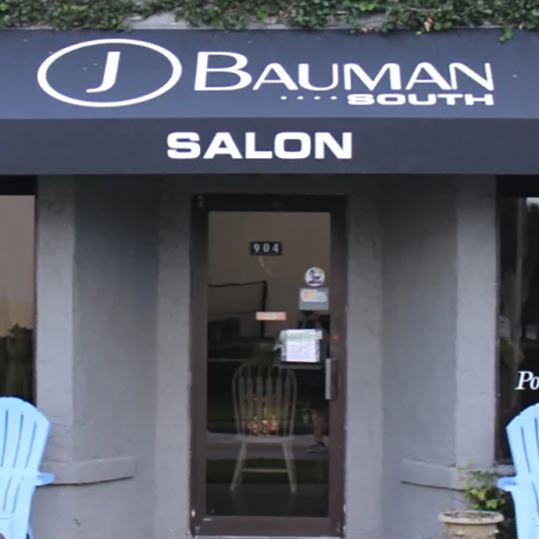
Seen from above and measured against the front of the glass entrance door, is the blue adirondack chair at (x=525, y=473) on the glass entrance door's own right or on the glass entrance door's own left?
on the glass entrance door's own left

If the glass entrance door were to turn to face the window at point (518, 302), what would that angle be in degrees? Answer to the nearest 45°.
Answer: approximately 90° to its left

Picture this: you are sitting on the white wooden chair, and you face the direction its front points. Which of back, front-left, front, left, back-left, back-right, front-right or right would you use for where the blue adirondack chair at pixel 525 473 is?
front-left

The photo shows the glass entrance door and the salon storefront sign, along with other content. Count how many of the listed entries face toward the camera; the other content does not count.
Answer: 2

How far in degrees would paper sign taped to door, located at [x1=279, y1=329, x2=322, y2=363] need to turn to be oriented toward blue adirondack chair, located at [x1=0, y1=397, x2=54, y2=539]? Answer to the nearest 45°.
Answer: approximately 45° to its right

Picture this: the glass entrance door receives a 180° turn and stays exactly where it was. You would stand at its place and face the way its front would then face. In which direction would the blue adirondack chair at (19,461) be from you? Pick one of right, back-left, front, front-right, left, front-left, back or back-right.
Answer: back-left

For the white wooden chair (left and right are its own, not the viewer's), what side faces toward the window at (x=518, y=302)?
left

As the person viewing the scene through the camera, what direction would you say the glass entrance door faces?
facing the viewer
